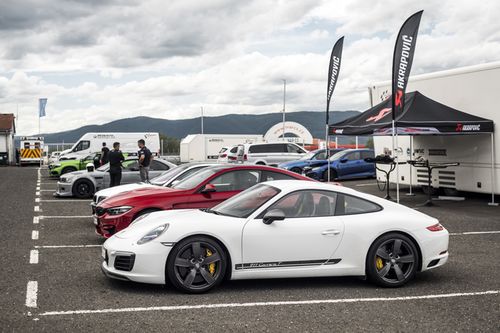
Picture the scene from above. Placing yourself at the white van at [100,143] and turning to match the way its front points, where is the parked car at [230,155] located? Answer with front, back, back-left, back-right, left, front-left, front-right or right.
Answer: back-left

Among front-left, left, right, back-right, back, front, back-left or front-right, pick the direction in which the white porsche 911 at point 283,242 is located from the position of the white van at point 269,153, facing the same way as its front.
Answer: right

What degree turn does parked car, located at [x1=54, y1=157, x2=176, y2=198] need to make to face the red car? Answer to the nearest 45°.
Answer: approximately 90° to its left

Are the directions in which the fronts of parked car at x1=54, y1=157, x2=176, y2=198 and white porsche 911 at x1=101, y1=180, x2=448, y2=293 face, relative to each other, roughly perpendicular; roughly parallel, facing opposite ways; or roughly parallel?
roughly parallel

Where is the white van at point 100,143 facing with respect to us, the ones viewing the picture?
facing to the left of the viewer

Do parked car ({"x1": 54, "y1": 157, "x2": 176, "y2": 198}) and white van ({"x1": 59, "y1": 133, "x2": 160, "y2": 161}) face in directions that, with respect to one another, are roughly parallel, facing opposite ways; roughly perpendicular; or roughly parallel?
roughly parallel

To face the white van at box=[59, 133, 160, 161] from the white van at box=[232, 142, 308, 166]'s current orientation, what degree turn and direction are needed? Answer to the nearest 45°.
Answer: approximately 135° to its left

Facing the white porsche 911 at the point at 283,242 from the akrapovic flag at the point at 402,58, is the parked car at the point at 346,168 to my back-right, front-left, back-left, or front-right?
back-right

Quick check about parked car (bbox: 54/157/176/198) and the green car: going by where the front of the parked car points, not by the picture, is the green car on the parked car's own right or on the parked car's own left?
on the parked car's own right

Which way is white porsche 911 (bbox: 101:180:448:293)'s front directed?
to the viewer's left

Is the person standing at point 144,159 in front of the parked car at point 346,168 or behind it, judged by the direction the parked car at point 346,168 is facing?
in front

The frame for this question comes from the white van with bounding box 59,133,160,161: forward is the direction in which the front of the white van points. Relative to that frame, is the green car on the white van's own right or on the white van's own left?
on the white van's own left

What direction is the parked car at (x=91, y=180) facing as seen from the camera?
to the viewer's left
